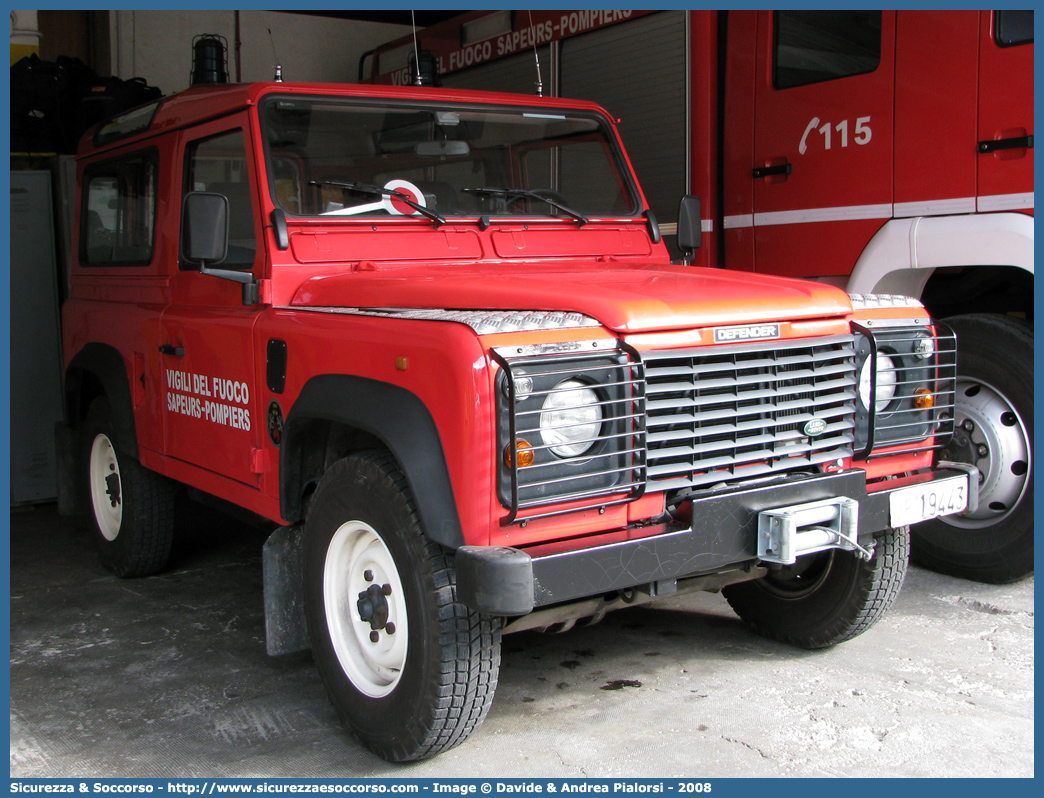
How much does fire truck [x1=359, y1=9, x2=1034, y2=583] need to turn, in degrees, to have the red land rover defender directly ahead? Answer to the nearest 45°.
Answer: approximately 90° to its right

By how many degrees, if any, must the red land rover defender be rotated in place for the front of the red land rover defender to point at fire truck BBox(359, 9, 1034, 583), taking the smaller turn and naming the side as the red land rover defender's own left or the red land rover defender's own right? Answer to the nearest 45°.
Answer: approximately 90° to the red land rover defender's own left

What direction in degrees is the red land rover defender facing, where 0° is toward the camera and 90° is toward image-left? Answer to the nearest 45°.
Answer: approximately 315°

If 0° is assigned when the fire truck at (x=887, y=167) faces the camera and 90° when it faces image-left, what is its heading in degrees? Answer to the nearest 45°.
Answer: approximately 315°
